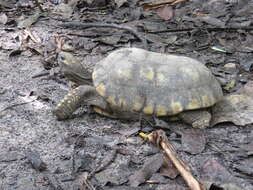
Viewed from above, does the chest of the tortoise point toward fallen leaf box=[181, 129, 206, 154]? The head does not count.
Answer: no

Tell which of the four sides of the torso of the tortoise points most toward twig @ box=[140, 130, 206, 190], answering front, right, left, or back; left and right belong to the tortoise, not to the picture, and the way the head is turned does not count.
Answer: left

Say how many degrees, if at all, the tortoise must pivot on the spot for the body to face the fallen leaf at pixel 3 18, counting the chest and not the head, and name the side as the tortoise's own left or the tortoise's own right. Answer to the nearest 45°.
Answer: approximately 45° to the tortoise's own right

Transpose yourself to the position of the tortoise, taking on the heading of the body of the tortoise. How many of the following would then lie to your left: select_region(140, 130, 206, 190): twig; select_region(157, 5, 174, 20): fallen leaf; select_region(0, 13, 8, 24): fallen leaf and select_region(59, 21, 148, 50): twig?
1

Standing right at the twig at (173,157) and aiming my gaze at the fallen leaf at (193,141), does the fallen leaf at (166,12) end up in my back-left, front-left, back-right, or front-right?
front-left

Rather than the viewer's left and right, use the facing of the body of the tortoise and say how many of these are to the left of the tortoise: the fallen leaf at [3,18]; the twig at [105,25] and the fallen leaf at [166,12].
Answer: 0

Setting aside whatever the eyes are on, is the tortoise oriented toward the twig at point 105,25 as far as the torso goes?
no

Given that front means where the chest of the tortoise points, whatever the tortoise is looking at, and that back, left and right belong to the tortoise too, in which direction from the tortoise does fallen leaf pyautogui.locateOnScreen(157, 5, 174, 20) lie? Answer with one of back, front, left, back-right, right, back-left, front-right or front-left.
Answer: right

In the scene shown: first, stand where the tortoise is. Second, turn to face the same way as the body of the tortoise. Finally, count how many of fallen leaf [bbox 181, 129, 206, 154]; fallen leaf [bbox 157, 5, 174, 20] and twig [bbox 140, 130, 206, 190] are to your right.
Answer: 1

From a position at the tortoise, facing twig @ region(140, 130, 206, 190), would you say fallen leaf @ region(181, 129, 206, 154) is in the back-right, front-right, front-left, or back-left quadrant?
front-left

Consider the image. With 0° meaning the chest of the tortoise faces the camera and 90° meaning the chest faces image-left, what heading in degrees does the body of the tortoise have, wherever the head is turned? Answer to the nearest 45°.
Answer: approximately 90°

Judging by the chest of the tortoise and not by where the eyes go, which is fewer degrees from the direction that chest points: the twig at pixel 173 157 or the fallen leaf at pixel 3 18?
the fallen leaf
